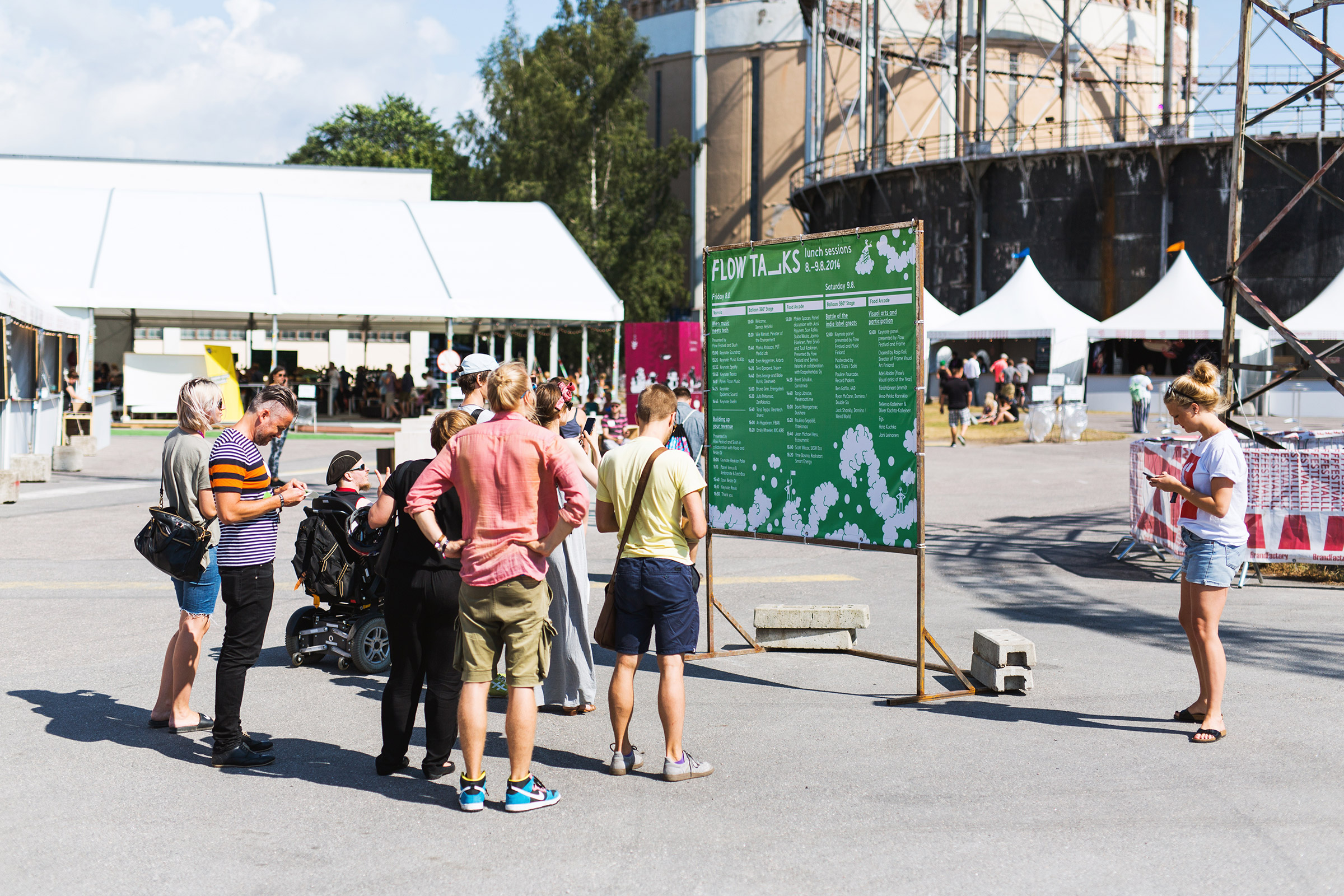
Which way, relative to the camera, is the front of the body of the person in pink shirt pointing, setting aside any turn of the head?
away from the camera

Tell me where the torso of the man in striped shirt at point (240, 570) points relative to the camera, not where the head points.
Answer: to the viewer's right

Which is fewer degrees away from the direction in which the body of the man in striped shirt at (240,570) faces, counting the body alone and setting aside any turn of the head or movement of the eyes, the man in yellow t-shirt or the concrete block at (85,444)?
the man in yellow t-shirt

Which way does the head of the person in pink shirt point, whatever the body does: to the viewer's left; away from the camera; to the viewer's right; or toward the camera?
away from the camera

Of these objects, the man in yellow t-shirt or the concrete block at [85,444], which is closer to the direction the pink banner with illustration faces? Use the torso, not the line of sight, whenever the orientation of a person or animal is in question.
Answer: the man in yellow t-shirt

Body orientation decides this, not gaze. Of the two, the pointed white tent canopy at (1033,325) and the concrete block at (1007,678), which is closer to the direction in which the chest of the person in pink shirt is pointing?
the pointed white tent canopy

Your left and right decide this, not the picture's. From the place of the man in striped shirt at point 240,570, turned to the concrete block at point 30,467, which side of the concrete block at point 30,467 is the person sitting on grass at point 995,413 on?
right

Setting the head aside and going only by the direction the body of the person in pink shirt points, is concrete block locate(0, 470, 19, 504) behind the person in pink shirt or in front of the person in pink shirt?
in front

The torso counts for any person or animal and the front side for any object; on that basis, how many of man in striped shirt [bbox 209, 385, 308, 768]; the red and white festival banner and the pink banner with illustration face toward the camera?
2

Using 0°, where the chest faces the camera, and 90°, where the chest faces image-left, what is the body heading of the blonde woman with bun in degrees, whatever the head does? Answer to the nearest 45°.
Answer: approximately 90°

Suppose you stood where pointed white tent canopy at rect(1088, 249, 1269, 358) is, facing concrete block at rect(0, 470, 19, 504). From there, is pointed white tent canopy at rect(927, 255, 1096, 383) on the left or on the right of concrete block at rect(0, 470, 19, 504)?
right

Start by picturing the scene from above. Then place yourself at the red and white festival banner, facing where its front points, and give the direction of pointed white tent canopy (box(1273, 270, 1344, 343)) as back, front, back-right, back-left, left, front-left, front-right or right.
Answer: back
